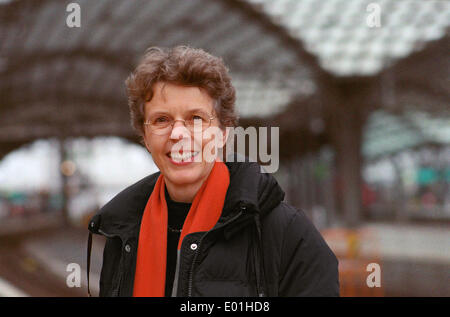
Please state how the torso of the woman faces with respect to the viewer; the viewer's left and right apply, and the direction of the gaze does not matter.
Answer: facing the viewer and to the left of the viewer
